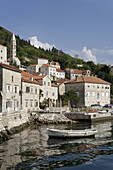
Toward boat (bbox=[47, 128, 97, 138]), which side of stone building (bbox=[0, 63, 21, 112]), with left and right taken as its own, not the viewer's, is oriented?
front

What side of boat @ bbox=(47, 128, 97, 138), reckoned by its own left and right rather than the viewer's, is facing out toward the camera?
left

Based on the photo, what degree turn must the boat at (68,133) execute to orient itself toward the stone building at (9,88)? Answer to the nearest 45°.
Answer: approximately 45° to its right

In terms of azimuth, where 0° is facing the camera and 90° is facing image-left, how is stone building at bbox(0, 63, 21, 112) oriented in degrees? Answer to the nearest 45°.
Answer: approximately 315°

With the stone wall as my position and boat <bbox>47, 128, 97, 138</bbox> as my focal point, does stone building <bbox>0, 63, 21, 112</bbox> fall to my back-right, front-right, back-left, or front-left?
back-left

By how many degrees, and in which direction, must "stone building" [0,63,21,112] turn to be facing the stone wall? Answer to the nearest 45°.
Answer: approximately 45° to its right

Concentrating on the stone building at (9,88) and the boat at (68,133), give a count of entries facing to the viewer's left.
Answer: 1
